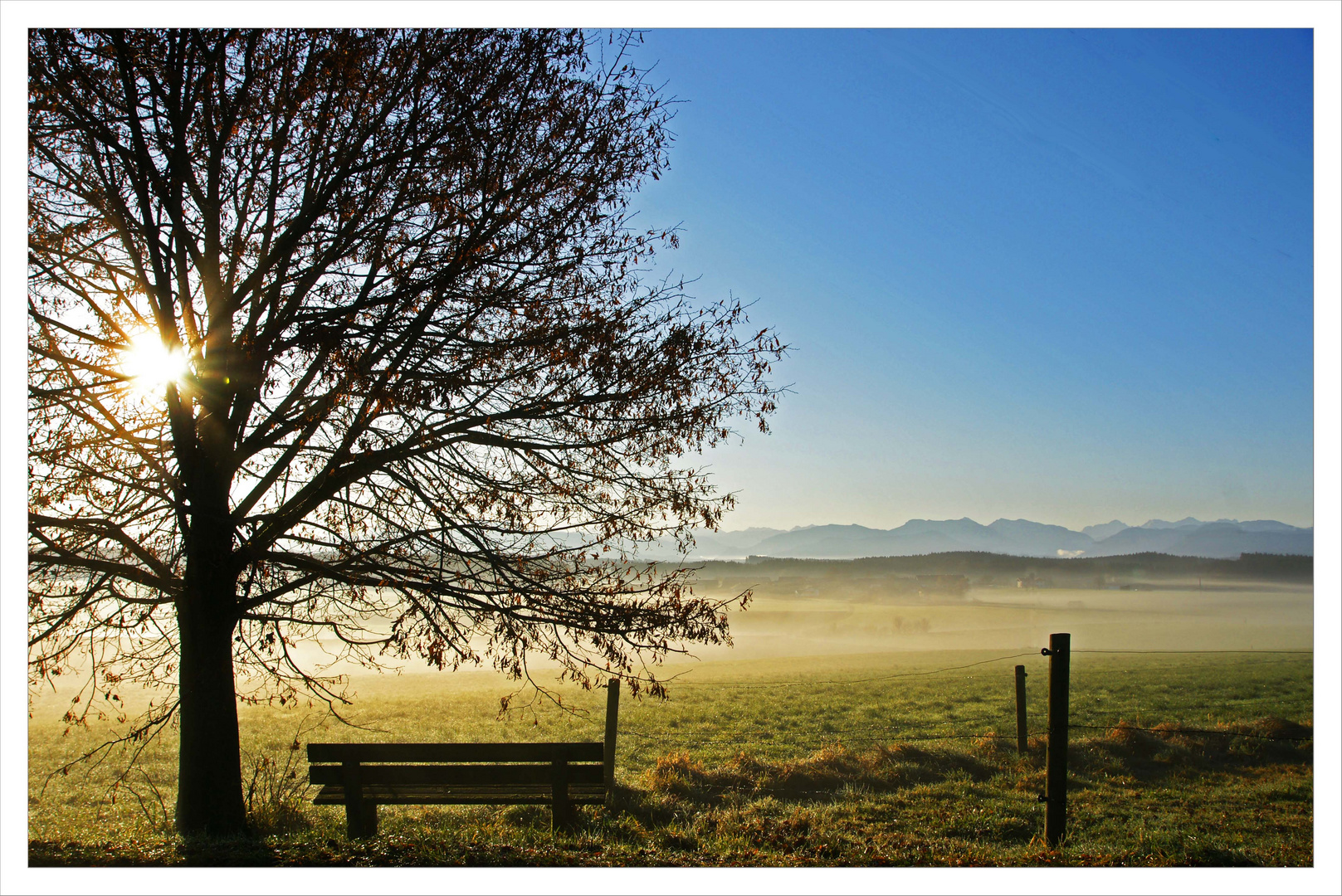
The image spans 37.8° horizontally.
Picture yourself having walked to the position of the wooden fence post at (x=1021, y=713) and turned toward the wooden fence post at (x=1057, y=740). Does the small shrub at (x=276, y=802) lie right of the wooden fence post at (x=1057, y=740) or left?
right

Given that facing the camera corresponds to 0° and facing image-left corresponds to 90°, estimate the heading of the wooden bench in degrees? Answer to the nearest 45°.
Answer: approximately 180°

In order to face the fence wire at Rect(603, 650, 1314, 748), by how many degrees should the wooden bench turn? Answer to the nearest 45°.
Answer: approximately 45° to its right

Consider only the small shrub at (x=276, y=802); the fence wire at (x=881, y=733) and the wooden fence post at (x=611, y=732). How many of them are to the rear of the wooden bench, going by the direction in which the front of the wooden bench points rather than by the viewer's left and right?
0

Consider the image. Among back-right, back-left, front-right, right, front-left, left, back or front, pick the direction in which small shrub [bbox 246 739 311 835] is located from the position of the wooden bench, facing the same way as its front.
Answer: front-left

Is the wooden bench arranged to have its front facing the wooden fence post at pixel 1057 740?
no
